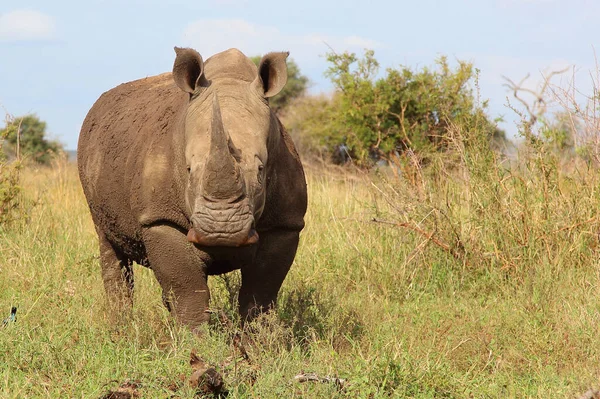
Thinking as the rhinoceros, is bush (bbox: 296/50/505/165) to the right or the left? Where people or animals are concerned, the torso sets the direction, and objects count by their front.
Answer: on its left

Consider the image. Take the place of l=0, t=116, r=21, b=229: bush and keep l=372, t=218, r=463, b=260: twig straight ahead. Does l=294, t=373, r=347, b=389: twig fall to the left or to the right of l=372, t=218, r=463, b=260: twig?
right

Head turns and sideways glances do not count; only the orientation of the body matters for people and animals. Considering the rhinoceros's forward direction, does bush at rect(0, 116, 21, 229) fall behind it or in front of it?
behind

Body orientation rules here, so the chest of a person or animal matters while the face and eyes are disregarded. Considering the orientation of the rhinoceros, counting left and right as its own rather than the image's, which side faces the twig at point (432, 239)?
left

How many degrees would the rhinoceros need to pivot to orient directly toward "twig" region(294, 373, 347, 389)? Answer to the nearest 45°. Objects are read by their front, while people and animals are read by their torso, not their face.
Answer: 0° — it already faces it
